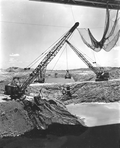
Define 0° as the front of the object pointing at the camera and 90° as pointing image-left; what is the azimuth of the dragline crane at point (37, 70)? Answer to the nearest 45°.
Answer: approximately 270°
